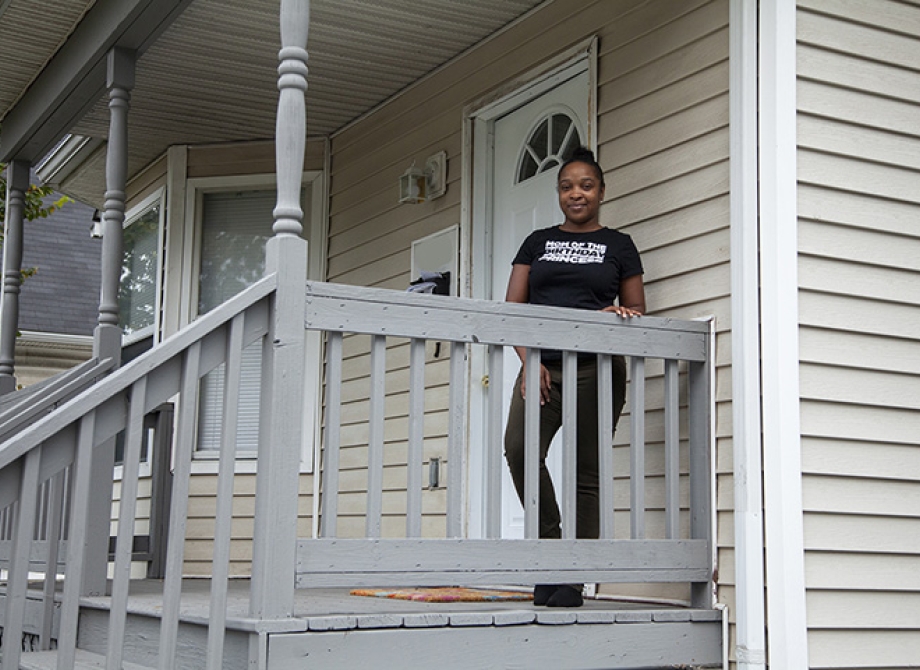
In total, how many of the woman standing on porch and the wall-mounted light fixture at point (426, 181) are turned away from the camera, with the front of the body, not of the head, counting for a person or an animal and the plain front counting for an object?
0

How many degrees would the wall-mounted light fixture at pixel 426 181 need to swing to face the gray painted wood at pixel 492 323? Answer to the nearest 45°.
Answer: approximately 45° to its left

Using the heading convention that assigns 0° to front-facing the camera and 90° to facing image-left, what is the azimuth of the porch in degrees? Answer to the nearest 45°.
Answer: approximately 45°

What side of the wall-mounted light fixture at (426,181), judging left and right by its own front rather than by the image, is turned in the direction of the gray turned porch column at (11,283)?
right

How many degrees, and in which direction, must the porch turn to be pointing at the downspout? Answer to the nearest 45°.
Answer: approximately 135° to its left

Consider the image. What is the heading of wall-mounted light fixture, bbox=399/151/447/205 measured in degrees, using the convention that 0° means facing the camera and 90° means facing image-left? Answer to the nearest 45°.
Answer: approximately 45°

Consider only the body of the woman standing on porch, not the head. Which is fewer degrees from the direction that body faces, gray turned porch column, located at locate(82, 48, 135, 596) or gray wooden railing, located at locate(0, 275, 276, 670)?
the gray wooden railing

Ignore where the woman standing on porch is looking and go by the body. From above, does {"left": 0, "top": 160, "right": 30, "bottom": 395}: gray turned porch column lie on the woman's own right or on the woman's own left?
on the woman's own right

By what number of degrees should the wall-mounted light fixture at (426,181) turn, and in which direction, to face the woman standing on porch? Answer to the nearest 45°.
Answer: approximately 45° to its left

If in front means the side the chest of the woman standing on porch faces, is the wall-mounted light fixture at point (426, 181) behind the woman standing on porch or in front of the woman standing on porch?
behind
